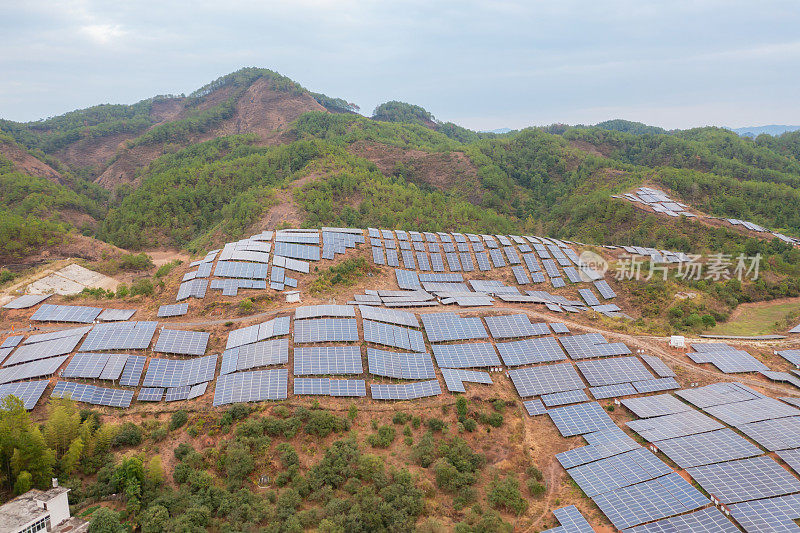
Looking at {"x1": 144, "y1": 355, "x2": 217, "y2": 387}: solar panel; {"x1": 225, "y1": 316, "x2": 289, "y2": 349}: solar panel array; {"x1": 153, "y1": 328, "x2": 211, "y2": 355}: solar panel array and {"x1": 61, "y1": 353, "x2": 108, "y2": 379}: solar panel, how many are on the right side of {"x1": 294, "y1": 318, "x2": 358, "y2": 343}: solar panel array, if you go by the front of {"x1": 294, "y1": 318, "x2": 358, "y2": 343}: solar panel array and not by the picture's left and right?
4

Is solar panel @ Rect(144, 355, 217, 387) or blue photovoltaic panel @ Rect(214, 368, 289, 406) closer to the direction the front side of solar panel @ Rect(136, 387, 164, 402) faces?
the blue photovoltaic panel

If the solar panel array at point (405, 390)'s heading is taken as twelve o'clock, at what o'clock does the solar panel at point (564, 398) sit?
The solar panel is roughly at 9 o'clock from the solar panel array.

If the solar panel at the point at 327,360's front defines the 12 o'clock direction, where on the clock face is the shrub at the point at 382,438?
The shrub is roughly at 11 o'clock from the solar panel.

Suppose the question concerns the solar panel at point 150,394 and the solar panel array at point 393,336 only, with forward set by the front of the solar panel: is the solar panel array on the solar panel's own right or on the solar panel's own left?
on the solar panel's own left

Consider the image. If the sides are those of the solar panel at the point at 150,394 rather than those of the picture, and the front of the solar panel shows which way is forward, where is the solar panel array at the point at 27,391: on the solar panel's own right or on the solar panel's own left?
on the solar panel's own right

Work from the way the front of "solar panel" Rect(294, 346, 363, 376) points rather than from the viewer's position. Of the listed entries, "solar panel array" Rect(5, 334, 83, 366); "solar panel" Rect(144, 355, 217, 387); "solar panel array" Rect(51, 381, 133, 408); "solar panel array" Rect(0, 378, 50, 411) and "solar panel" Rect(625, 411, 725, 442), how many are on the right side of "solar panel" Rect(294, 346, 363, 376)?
4

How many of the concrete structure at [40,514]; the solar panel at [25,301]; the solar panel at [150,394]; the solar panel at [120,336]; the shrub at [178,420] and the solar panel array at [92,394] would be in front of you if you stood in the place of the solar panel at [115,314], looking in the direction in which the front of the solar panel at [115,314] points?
5

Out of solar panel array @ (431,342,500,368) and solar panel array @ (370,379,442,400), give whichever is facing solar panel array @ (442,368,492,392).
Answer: solar panel array @ (431,342,500,368)

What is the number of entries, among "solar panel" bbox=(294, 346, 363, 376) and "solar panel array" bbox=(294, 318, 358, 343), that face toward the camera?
2

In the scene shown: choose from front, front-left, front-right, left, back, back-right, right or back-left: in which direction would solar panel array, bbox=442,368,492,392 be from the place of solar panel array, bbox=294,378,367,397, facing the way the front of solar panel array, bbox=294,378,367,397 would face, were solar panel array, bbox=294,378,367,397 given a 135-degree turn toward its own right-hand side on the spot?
back-right

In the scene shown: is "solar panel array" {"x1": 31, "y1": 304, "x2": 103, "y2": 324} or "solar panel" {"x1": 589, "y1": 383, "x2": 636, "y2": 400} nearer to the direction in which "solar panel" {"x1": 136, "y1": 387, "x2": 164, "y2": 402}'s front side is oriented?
the solar panel

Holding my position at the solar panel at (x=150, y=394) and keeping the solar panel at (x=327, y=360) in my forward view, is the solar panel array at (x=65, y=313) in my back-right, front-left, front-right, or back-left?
back-left

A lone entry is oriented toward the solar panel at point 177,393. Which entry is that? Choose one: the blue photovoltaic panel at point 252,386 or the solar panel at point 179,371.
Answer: the solar panel at point 179,371
